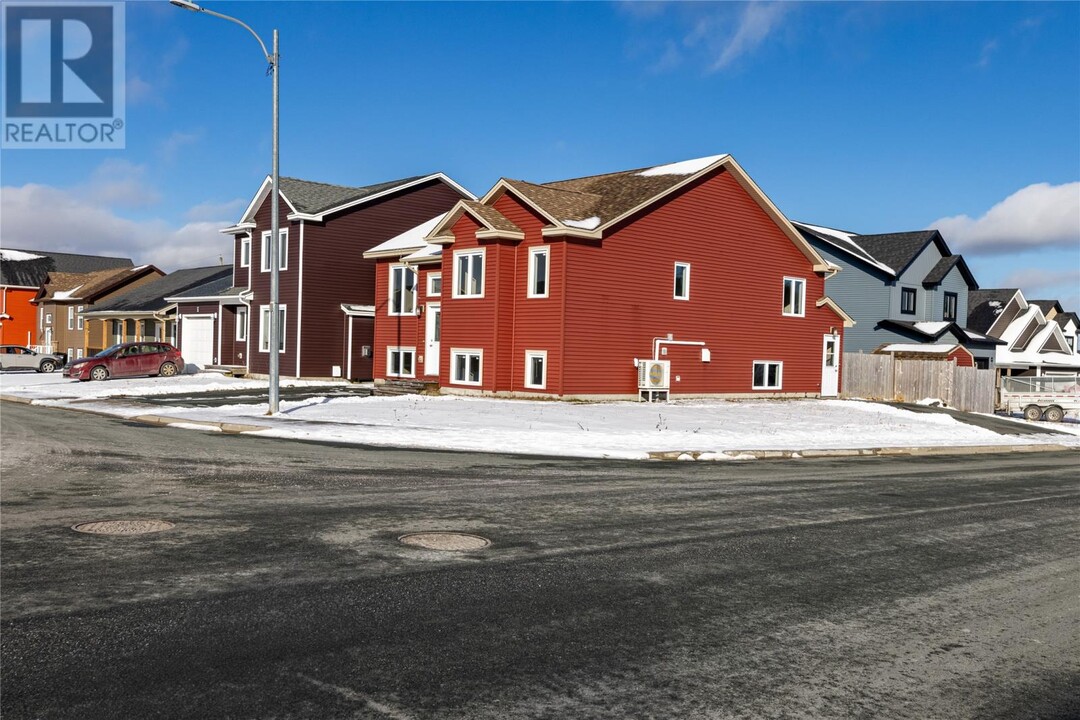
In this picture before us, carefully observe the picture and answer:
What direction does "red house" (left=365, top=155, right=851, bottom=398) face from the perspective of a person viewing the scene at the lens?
facing the viewer and to the left of the viewer

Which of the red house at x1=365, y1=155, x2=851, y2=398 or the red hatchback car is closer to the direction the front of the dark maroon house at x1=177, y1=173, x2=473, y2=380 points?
the red hatchback car

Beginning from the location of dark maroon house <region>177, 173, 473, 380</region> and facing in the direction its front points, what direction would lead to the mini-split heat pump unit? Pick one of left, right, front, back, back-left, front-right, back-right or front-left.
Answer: left

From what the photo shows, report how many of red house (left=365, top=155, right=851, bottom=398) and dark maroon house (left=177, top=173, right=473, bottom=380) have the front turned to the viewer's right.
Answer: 0

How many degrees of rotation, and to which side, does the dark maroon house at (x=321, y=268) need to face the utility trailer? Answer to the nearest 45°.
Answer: approximately 135° to its left

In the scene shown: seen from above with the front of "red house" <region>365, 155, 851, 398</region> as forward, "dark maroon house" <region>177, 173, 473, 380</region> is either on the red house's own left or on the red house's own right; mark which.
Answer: on the red house's own right

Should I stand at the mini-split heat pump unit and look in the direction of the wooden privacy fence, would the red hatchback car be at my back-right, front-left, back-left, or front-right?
back-left

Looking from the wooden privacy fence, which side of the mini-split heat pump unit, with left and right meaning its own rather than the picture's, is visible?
left

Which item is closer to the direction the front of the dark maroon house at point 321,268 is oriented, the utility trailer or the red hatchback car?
the red hatchback car

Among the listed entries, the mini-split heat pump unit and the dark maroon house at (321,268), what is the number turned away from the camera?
0

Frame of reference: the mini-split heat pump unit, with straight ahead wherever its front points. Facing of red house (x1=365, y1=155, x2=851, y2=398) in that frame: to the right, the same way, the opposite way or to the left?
to the right

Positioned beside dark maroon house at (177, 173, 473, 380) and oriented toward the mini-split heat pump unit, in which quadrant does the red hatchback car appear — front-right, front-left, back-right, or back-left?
back-right

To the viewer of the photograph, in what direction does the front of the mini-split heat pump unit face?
facing the viewer and to the right of the viewer

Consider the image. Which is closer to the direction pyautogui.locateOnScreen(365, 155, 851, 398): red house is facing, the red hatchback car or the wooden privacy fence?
the red hatchback car

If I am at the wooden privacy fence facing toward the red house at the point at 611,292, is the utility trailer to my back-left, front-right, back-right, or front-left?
back-left

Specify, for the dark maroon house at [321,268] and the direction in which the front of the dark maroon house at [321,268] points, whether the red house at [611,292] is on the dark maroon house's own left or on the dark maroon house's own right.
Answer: on the dark maroon house's own left
